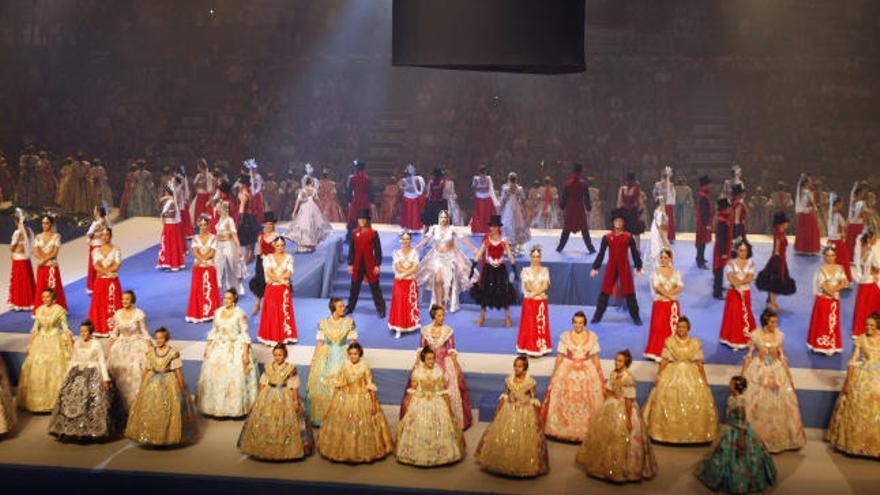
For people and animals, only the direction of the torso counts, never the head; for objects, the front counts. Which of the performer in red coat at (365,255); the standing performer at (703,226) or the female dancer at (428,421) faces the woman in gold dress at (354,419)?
the performer in red coat

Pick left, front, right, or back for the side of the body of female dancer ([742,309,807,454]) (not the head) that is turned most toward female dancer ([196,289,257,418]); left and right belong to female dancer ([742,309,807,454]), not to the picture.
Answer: right

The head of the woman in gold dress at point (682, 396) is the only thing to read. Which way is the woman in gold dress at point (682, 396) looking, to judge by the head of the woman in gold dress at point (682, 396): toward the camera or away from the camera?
toward the camera

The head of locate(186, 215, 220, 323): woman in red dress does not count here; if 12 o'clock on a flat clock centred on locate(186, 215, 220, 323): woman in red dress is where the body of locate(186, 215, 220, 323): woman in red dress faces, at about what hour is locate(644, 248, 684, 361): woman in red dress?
locate(644, 248, 684, 361): woman in red dress is roughly at 10 o'clock from locate(186, 215, 220, 323): woman in red dress.

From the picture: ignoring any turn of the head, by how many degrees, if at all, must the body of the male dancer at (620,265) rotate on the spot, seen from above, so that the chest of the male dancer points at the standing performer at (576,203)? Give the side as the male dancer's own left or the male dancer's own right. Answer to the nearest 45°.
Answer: approximately 180°

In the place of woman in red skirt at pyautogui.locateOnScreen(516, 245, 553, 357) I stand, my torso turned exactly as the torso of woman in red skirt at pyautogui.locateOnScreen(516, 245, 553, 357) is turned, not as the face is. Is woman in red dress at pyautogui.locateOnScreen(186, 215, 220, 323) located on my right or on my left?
on my right

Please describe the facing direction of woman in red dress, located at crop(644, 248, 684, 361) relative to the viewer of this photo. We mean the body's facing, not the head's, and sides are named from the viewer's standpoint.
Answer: facing the viewer

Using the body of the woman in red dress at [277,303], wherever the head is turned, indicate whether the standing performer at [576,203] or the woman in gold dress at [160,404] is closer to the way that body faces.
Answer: the woman in gold dress

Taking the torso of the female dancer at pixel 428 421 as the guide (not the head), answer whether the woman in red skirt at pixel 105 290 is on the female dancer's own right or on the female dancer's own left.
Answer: on the female dancer's own right

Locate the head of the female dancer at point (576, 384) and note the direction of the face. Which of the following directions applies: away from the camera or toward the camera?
toward the camera

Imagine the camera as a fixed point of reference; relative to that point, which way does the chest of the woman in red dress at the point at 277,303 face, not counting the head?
toward the camera
